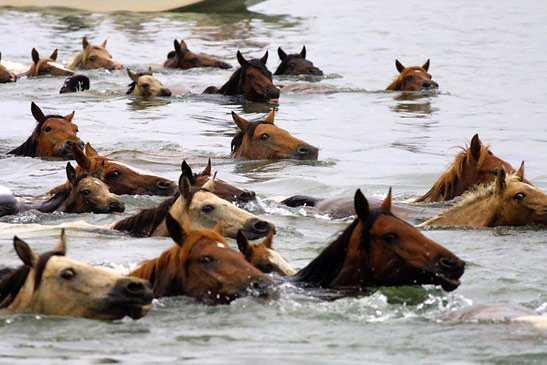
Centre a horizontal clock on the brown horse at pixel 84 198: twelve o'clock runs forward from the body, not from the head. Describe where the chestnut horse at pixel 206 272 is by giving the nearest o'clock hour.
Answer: The chestnut horse is roughly at 1 o'clock from the brown horse.

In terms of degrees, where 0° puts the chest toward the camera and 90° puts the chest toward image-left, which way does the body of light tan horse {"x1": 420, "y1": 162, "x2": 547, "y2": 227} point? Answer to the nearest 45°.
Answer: approximately 270°

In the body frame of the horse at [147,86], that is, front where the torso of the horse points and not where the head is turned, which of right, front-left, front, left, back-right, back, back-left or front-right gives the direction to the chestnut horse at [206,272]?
front-right

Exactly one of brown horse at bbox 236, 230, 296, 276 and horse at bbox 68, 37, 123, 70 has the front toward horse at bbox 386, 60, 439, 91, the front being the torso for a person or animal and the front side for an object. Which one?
horse at bbox 68, 37, 123, 70

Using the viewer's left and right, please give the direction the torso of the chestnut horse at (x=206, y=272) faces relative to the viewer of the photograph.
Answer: facing the viewer and to the right of the viewer

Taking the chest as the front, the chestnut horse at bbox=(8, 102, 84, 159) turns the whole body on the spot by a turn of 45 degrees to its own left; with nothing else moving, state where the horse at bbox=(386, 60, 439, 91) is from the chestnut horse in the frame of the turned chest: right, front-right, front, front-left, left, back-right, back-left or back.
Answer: front-left

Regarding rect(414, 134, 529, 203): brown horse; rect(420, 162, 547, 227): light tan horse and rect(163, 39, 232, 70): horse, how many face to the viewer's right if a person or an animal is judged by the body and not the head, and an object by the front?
3

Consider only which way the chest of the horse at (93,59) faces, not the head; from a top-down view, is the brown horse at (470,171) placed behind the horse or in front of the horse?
in front

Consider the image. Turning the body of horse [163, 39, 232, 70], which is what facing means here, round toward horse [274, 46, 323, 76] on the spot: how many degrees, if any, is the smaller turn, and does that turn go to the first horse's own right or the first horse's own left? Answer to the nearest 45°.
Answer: approximately 45° to the first horse's own right

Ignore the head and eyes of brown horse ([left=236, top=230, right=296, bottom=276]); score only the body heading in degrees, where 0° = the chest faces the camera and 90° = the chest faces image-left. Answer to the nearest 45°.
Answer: approximately 315°

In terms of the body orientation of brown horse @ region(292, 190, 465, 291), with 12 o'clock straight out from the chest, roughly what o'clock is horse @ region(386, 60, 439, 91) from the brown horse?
The horse is roughly at 9 o'clock from the brown horse.

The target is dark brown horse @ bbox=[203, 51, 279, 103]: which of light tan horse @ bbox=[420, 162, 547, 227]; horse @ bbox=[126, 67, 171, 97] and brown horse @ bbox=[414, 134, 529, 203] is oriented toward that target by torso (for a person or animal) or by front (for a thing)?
the horse

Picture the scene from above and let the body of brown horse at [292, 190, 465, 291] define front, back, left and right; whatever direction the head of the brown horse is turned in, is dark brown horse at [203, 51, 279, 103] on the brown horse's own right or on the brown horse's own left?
on the brown horse's own left

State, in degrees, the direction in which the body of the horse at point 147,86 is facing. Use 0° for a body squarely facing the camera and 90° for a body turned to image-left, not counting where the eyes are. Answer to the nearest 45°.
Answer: approximately 315°

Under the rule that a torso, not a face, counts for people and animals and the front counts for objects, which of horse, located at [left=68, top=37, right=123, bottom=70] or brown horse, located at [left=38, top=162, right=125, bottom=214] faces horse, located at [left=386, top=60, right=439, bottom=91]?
horse, located at [left=68, top=37, right=123, bottom=70]

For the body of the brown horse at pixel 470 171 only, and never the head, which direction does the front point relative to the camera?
to the viewer's right

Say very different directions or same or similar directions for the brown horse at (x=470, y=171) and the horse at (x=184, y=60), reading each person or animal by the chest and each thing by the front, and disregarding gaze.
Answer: same or similar directions
